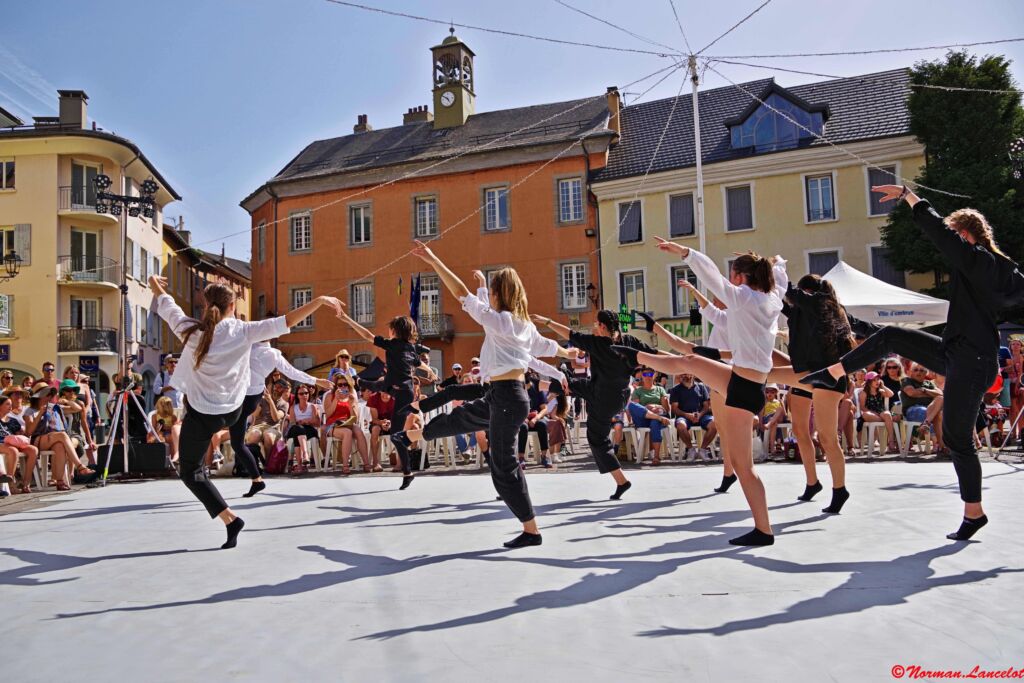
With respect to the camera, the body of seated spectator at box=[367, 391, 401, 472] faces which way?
toward the camera

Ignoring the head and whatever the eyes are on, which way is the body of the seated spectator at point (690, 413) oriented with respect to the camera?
toward the camera

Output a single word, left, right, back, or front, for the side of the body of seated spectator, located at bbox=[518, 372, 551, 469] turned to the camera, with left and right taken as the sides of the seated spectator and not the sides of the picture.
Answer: front

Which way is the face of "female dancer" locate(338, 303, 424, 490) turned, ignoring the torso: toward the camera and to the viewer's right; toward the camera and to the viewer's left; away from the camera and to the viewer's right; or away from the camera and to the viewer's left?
away from the camera and to the viewer's left

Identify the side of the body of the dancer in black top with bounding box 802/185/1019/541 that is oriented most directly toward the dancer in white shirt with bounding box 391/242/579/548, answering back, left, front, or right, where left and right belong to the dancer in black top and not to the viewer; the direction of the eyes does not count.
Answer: front

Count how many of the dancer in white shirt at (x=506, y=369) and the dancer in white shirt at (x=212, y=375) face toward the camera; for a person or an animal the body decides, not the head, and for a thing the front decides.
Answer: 0

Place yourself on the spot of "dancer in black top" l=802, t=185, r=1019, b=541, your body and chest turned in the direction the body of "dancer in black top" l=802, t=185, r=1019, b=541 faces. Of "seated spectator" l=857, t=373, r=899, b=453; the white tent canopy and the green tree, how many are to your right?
3

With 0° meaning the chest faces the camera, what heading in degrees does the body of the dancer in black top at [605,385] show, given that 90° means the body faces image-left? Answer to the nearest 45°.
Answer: approximately 135°

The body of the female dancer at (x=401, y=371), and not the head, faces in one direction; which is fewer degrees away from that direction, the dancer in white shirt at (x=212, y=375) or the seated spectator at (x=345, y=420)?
the seated spectator

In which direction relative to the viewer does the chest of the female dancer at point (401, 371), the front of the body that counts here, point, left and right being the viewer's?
facing away from the viewer and to the left of the viewer

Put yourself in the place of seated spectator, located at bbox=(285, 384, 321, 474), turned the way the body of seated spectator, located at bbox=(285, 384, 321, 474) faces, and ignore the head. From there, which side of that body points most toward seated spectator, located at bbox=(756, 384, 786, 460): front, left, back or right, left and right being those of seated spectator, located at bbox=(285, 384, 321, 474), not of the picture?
left

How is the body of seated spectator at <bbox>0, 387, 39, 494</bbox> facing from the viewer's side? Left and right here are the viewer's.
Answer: facing the viewer and to the right of the viewer
